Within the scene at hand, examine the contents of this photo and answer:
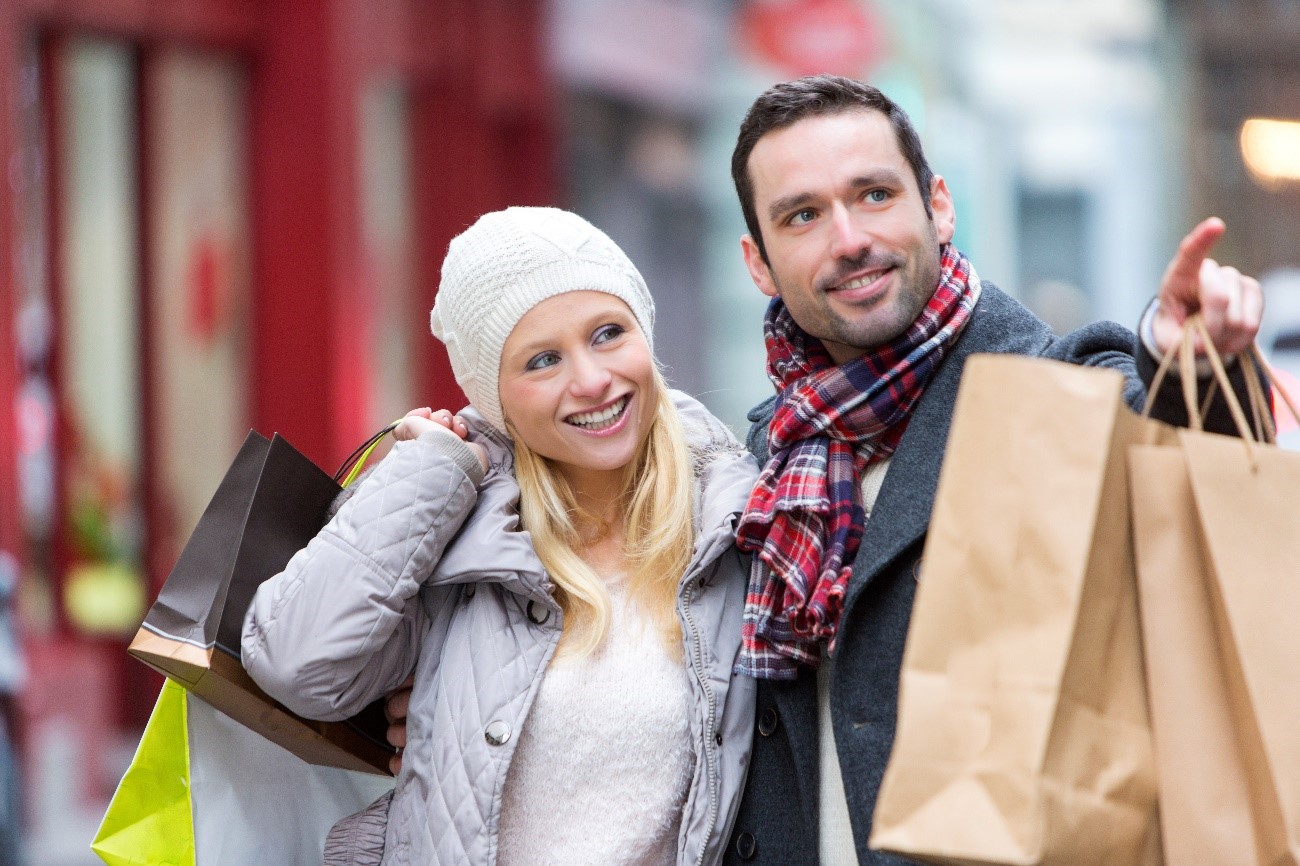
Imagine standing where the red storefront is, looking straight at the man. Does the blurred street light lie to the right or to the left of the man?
left

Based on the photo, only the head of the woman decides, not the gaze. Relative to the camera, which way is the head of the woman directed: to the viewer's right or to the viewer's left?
to the viewer's right

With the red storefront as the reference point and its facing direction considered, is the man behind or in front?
in front
